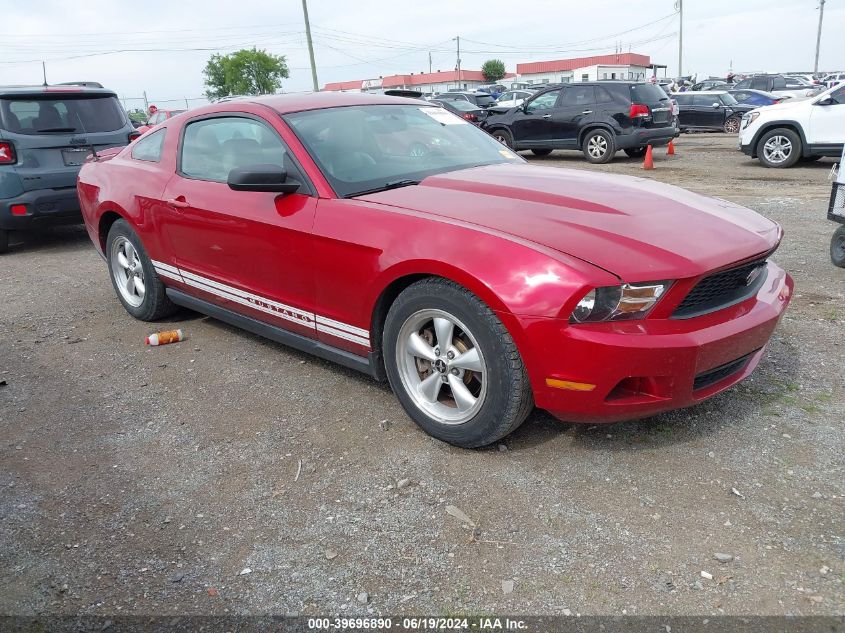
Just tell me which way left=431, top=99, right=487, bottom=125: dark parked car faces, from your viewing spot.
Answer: facing away from the viewer and to the left of the viewer

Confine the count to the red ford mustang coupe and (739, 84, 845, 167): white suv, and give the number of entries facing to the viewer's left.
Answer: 1

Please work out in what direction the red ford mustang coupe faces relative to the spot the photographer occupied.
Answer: facing the viewer and to the right of the viewer

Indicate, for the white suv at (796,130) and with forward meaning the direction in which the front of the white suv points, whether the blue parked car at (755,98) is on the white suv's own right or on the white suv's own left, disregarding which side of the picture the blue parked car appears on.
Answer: on the white suv's own right

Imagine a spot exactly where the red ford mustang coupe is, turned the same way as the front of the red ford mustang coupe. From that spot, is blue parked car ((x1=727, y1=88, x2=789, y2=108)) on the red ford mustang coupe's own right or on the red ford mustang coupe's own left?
on the red ford mustang coupe's own left

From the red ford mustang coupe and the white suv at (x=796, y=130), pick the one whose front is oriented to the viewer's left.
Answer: the white suv

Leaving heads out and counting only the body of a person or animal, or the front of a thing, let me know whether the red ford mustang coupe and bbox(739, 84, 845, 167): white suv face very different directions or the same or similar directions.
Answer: very different directions

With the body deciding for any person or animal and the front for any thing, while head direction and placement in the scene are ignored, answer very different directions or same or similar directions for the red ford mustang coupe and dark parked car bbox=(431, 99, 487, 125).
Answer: very different directions

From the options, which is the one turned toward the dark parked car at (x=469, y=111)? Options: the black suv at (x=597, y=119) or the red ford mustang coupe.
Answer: the black suv

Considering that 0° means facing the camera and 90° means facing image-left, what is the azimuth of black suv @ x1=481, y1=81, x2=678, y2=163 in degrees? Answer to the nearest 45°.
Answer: approximately 135°

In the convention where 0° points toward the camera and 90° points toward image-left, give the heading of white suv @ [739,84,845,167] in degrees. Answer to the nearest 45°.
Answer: approximately 90°

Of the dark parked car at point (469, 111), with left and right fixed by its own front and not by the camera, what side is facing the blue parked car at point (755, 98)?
right

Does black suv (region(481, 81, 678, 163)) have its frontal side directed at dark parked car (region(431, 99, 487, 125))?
yes
